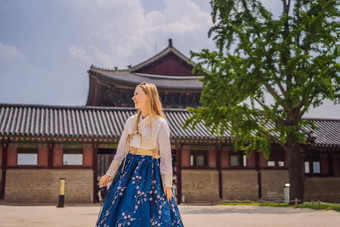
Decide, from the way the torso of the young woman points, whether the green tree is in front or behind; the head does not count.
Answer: behind

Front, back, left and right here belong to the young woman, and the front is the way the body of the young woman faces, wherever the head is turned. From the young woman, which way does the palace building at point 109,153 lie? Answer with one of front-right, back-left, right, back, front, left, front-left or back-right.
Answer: back-right

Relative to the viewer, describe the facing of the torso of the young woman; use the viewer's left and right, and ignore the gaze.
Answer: facing the viewer and to the left of the viewer
